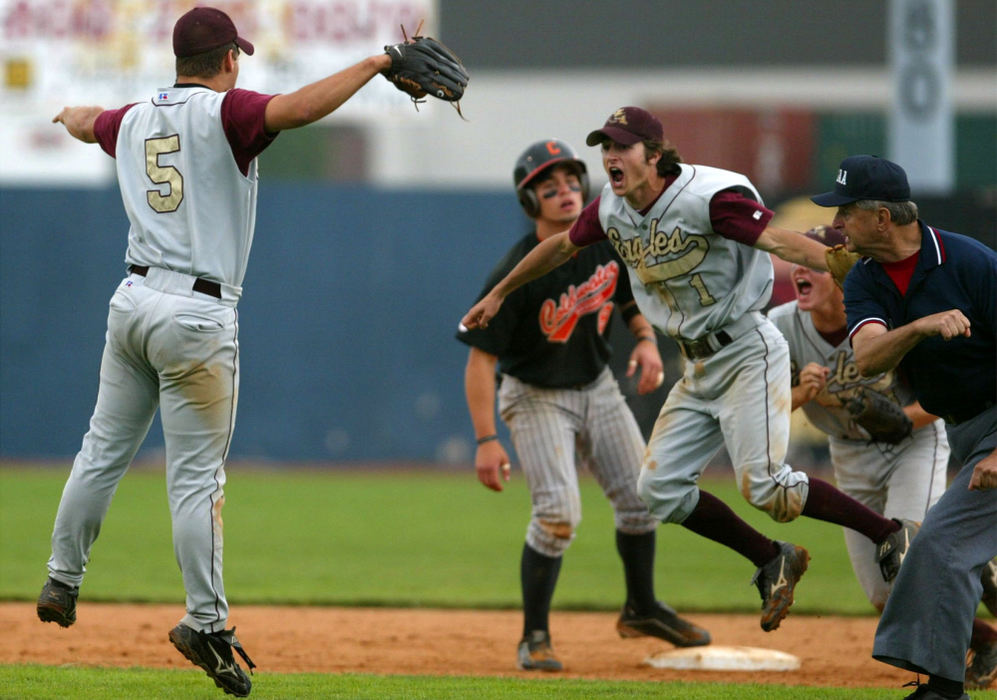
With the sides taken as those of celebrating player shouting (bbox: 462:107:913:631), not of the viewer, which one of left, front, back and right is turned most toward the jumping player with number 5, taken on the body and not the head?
front

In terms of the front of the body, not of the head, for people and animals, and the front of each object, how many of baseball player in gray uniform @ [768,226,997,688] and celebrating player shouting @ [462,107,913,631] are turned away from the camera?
0

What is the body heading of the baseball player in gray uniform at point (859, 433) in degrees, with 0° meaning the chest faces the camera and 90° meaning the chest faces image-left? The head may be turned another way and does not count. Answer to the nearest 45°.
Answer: approximately 45°

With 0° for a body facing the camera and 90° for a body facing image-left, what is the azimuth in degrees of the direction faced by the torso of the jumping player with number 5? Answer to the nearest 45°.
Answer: approximately 225°

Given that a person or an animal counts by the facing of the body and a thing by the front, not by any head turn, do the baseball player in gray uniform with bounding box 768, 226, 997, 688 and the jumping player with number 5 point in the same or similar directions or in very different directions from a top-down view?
very different directions

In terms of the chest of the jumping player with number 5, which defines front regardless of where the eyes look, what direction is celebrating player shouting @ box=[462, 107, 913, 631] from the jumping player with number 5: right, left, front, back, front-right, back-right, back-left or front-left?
front-right

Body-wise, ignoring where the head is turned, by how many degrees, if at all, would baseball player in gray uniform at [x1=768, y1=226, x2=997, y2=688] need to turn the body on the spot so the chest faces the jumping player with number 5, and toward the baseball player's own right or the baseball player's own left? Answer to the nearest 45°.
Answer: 0° — they already face them

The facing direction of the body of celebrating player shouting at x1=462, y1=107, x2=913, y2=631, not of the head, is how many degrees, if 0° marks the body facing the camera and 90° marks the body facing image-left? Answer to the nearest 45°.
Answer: approximately 45°

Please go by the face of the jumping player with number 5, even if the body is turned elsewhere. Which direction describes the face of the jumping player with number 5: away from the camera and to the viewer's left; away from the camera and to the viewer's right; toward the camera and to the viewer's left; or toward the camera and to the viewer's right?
away from the camera and to the viewer's right

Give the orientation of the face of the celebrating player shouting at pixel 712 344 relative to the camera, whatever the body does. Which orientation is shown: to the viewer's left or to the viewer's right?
to the viewer's left

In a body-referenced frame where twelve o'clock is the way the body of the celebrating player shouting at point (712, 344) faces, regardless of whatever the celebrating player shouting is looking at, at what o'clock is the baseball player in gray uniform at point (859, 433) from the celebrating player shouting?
The baseball player in gray uniform is roughly at 6 o'clock from the celebrating player shouting.
